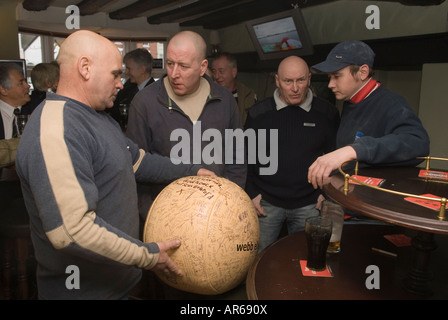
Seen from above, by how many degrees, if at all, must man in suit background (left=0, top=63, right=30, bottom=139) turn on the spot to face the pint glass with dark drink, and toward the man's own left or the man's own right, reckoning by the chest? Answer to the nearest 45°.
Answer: approximately 90° to the man's own right

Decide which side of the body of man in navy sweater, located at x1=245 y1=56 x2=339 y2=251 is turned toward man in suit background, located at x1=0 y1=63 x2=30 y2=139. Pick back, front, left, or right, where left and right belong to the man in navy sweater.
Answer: right

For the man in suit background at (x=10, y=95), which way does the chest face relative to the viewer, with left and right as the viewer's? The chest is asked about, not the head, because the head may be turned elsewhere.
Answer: facing to the right of the viewer

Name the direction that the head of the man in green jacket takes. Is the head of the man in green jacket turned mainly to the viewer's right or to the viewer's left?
to the viewer's left

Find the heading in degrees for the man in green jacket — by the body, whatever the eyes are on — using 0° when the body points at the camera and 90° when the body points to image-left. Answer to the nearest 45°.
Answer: approximately 45°

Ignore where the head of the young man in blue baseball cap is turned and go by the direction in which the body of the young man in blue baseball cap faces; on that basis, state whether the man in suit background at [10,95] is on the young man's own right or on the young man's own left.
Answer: on the young man's own right

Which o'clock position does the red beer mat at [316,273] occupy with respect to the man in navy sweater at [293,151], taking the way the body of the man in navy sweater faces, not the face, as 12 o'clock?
The red beer mat is roughly at 12 o'clock from the man in navy sweater.

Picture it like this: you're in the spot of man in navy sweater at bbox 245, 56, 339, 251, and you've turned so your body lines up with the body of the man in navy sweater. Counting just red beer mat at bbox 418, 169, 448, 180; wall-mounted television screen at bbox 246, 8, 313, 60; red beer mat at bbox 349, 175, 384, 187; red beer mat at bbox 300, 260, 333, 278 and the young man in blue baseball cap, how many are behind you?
1

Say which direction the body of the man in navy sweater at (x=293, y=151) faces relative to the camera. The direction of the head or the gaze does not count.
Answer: toward the camera

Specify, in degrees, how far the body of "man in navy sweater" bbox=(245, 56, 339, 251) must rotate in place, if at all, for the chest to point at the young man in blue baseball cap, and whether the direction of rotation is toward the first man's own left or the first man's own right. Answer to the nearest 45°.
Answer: approximately 45° to the first man's own left
